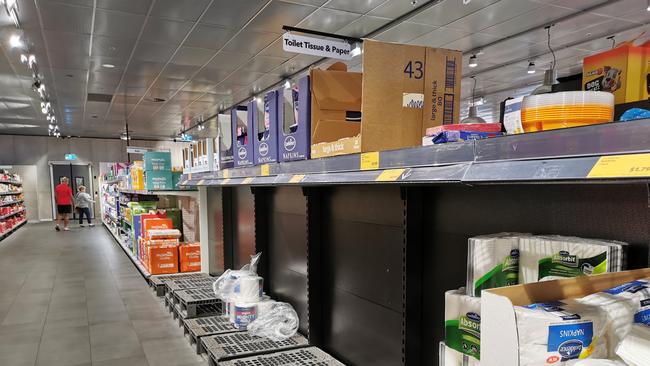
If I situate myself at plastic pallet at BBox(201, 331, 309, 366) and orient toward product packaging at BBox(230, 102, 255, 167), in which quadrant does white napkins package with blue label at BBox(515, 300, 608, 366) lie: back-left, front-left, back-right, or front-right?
back-right

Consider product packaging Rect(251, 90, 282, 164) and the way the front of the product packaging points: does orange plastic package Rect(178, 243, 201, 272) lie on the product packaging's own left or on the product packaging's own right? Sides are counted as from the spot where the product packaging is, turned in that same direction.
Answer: on the product packaging's own right

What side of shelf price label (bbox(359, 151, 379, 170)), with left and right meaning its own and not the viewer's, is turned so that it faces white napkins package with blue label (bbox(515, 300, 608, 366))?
left

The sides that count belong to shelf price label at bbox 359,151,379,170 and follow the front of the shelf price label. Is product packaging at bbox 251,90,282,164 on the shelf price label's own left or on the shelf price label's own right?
on the shelf price label's own right

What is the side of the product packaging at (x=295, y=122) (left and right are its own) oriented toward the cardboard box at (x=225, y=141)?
right

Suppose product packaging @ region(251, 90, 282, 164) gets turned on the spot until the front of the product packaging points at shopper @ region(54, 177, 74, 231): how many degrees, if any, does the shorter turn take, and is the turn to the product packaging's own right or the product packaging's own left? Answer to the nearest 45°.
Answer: approximately 90° to the product packaging's own right

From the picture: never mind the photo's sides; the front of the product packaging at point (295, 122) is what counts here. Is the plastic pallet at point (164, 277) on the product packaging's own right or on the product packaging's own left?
on the product packaging's own right

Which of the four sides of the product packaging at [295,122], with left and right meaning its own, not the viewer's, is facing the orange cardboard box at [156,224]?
right

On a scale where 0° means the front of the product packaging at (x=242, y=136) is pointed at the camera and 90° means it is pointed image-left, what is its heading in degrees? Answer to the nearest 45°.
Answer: approximately 45°

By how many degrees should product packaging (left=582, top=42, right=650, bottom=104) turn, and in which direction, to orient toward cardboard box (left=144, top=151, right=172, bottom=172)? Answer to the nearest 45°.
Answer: approximately 45° to its right
